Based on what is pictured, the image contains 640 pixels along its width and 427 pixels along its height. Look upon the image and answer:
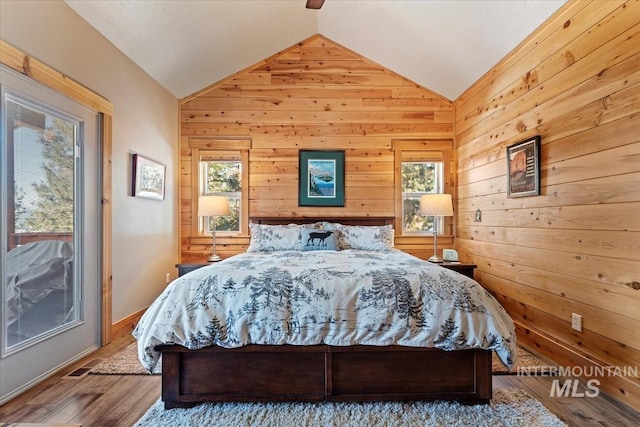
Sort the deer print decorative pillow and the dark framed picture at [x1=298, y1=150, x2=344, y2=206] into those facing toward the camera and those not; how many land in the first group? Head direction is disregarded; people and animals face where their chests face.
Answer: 2

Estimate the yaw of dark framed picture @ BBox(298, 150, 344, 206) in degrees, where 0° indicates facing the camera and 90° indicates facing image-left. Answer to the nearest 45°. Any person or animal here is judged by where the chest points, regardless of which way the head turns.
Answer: approximately 0°

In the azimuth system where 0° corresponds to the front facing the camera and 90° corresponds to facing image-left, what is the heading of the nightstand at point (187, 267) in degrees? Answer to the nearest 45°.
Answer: approximately 0°

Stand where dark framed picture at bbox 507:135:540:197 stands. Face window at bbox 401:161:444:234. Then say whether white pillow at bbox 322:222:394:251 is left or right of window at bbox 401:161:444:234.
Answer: left

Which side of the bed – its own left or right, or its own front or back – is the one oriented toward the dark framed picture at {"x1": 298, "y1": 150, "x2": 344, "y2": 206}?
back

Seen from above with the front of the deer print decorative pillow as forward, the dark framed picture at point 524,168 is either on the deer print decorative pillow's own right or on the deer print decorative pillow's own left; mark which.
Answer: on the deer print decorative pillow's own left

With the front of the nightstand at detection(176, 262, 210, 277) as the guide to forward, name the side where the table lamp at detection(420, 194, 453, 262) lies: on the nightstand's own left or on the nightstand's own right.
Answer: on the nightstand's own left

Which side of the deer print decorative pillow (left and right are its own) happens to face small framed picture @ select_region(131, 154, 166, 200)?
right
